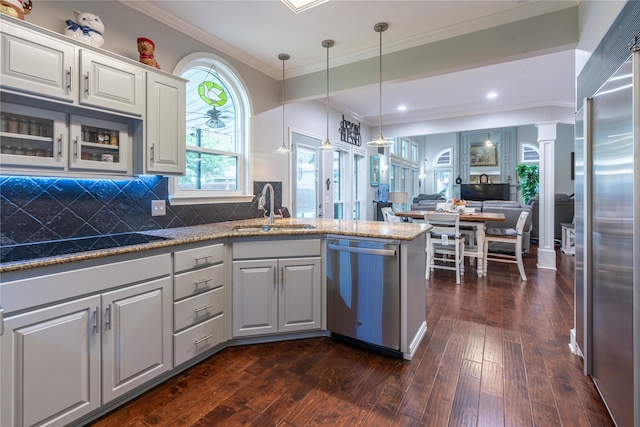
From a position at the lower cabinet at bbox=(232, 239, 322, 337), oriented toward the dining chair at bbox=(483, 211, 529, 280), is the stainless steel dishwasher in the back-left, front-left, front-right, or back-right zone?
front-right

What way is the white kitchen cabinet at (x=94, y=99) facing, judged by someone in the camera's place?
facing the viewer and to the right of the viewer

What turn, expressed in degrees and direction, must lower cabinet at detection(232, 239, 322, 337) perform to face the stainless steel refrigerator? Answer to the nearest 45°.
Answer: approximately 45° to its left

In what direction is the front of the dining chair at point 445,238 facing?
away from the camera

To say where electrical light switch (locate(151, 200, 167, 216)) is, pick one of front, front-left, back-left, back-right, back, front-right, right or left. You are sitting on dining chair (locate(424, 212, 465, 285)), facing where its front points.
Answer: back-left

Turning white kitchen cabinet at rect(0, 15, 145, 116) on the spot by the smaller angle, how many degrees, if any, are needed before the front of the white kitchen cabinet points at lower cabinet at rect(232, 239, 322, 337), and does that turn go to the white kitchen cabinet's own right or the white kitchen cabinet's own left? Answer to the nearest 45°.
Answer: approximately 45° to the white kitchen cabinet's own left

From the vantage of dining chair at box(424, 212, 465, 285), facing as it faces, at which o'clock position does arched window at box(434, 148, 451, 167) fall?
The arched window is roughly at 12 o'clock from the dining chair.

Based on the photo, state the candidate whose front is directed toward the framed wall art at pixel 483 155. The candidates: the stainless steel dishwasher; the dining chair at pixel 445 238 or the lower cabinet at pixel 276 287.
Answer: the dining chair

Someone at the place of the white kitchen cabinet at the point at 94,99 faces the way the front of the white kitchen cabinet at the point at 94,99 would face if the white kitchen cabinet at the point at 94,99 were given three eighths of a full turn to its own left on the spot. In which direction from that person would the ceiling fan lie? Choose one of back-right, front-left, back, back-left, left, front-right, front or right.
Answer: front-right

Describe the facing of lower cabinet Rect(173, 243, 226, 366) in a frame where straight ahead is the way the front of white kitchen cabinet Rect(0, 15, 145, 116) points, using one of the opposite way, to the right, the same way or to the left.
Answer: the same way

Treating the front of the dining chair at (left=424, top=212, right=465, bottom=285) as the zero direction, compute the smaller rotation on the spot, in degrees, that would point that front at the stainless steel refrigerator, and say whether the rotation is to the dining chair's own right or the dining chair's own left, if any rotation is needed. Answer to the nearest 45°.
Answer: approximately 180°

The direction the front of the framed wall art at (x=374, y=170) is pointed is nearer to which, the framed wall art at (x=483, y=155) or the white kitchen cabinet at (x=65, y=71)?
the white kitchen cabinet

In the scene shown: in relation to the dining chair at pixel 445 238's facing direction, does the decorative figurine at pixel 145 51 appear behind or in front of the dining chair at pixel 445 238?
behind

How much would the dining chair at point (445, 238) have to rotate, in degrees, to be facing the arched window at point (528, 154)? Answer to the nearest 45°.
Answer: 0° — it already faces it

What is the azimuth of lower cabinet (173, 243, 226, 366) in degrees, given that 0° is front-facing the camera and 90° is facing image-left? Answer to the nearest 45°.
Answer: approximately 315°

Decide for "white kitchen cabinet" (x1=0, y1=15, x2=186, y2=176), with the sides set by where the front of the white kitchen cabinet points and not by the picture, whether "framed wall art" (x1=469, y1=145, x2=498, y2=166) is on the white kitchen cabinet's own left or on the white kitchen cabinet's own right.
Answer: on the white kitchen cabinet's own left

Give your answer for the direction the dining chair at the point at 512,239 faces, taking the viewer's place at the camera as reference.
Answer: facing to the left of the viewer

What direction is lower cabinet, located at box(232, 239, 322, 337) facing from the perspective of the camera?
toward the camera
